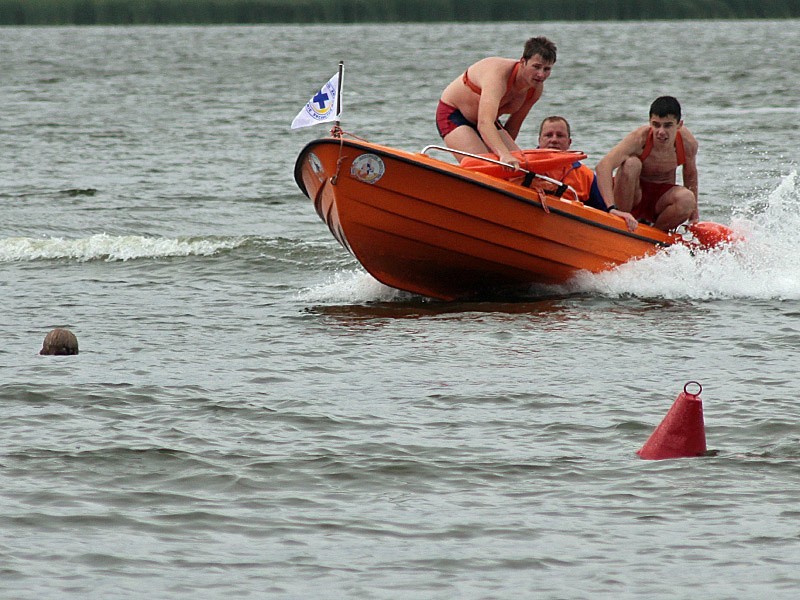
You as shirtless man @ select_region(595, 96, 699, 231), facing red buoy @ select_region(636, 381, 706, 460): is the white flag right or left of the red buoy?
right

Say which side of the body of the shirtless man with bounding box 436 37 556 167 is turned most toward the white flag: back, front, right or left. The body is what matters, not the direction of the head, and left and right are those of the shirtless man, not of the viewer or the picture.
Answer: right

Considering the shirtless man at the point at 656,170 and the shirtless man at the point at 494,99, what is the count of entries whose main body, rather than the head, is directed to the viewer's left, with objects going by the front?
0

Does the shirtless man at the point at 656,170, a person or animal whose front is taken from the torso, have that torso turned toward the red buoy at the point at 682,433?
yes

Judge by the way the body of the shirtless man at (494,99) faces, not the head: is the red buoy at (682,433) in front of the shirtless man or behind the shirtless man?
in front

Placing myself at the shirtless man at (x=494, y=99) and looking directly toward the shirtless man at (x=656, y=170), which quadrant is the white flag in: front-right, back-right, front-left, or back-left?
back-right

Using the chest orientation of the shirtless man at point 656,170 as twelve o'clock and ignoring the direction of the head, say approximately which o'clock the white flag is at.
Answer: The white flag is roughly at 2 o'clock from the shirtless man.

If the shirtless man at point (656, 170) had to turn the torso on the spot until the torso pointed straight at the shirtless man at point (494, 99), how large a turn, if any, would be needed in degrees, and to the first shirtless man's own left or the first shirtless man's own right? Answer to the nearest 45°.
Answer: approximately 90° to the first shirtless man's own right

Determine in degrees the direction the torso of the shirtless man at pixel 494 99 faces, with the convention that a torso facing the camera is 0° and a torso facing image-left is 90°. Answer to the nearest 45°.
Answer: approximately 315°

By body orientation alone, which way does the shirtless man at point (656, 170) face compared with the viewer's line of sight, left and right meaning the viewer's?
facing the viewer
